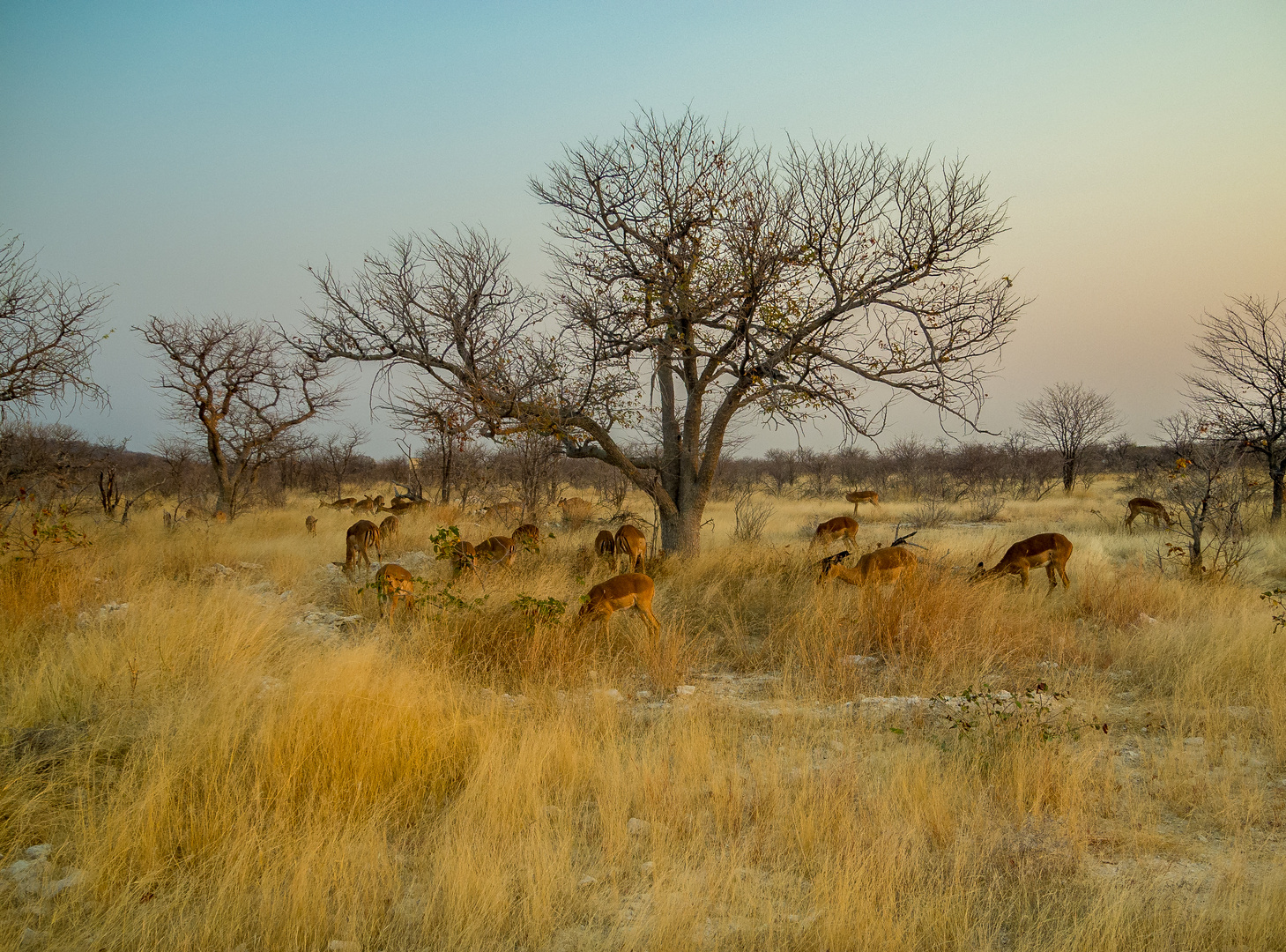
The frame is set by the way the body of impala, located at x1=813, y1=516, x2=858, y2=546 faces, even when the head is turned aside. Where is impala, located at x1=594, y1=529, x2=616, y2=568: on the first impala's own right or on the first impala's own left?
on the first impala's own left

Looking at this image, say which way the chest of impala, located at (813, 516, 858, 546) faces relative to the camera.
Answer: to the viewer's left

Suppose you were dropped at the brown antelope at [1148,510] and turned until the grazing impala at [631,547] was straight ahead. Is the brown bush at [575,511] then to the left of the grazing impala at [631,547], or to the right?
right

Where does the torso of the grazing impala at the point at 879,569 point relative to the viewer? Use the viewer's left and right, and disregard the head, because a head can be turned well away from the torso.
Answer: facing to the left of the viewer

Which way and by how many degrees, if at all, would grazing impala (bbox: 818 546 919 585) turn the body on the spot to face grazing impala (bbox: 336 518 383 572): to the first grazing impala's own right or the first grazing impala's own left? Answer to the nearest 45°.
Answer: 0° — it already faces it

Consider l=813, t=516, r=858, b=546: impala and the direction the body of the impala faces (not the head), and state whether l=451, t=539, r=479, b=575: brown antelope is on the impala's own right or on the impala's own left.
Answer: on the impala's own left

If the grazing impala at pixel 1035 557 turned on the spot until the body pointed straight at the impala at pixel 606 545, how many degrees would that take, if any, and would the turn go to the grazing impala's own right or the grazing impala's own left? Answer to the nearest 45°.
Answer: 0° — it already faces it

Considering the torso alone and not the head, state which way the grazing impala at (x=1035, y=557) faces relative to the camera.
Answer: to the viewer's left

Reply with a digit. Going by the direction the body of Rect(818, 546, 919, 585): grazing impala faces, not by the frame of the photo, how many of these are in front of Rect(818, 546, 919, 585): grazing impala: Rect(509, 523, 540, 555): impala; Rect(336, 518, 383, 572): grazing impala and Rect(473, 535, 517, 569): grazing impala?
3

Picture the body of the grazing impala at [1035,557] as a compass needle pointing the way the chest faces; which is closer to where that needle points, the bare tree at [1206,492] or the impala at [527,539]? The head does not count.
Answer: the impala

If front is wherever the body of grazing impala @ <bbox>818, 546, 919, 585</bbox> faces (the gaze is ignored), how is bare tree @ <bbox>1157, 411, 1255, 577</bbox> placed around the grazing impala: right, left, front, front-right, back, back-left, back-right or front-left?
back-right

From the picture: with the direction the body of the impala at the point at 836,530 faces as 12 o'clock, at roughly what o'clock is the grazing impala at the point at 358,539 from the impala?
The grazing impala is roughly at 11 o'clock from the impala.
